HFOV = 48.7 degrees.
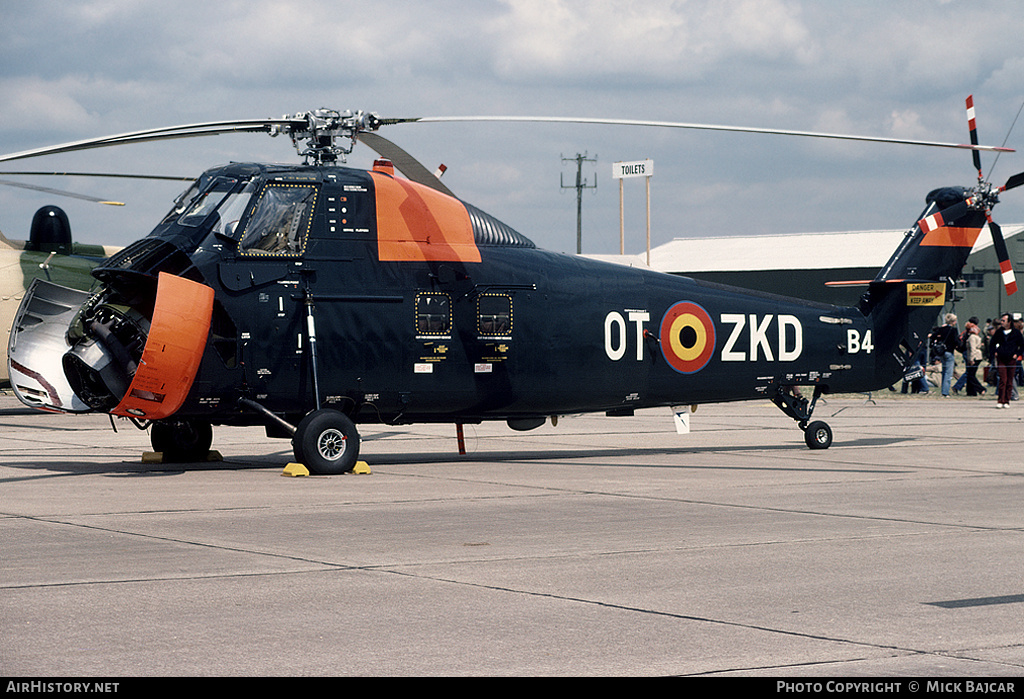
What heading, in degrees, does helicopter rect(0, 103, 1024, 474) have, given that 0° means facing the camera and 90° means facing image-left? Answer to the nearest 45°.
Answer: approximately 45°
